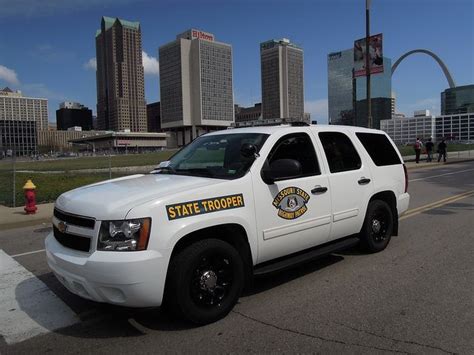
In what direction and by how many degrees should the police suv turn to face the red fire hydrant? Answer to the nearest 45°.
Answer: approximately 90° to its right

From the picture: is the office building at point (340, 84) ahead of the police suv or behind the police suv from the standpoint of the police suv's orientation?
behind

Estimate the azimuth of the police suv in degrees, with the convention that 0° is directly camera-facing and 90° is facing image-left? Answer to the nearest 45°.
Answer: approximately 45°

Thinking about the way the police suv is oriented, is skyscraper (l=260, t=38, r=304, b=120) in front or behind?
behind
